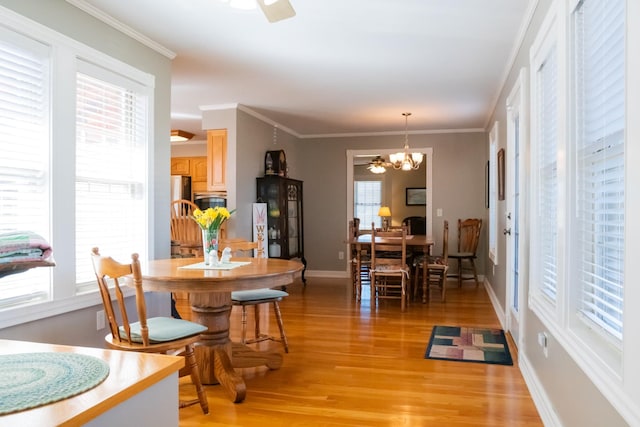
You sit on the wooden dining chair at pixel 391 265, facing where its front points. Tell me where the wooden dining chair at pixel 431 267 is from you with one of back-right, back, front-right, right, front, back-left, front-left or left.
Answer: front-right

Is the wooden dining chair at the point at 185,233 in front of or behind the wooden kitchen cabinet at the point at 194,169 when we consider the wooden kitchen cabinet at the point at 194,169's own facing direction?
in front

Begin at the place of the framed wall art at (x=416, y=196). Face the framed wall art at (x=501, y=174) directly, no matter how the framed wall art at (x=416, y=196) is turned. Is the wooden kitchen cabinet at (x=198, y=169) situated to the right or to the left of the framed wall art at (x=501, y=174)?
right

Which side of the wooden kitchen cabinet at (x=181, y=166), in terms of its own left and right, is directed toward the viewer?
front

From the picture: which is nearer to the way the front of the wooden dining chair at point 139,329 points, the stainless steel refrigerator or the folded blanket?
the stainless steel refrigerator

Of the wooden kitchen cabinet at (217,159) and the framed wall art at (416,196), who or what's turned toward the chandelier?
the framed wall art

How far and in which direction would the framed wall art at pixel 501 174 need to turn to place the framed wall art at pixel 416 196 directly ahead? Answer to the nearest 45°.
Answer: approximately 90° to its right

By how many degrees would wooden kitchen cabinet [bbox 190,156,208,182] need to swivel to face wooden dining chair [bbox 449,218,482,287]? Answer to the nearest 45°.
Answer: approximately 45° to its left

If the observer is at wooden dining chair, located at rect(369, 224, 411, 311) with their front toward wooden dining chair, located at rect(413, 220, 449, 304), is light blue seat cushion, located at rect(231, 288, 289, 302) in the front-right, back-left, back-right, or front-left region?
back-right

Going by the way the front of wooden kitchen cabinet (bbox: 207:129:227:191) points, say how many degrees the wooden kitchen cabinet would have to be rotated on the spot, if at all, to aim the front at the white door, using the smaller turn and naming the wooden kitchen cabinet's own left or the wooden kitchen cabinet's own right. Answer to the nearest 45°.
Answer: approximately 45° to the wooden kitchen cabinet's own left

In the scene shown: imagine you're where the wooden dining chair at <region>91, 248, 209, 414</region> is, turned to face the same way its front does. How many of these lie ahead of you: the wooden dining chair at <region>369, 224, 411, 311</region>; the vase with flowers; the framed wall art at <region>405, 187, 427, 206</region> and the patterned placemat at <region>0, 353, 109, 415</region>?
3

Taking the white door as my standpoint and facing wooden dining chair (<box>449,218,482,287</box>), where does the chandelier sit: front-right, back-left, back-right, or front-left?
front-left

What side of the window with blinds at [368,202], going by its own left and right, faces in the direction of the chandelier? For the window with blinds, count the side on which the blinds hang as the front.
front

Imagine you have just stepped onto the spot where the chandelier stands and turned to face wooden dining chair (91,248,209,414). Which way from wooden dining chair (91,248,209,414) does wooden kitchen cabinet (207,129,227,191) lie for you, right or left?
right

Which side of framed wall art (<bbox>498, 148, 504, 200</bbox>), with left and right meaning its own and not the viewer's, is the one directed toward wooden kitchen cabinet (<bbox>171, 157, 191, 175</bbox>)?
front

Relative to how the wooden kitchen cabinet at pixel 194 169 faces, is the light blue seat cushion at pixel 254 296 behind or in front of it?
in front

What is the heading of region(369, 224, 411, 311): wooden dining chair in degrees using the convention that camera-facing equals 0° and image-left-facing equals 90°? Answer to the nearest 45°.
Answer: approximately 180°

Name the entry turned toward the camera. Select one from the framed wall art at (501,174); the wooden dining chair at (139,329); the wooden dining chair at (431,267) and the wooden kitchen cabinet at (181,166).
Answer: the wooden kitchen cabinet

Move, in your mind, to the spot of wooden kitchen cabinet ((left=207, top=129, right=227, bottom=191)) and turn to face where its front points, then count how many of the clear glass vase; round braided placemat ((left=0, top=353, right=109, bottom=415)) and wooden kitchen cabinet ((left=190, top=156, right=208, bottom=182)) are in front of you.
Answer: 2
